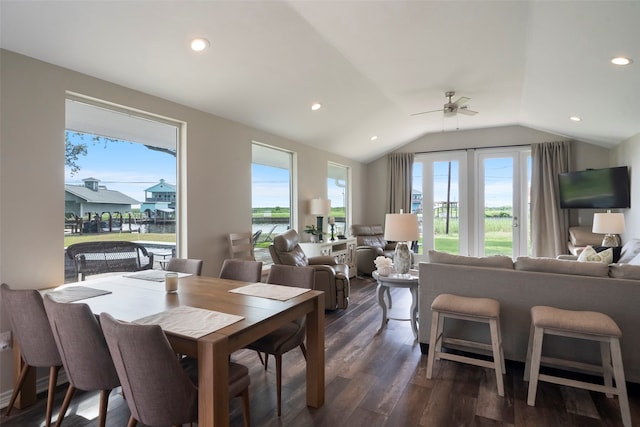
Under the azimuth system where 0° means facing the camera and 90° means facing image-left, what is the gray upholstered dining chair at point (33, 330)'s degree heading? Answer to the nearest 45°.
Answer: approximately 225°

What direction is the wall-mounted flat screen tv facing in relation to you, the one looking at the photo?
facing the viewer and to the left of the viewer

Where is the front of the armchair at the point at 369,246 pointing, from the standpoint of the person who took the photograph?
facing the viewer and to the right of the viewer

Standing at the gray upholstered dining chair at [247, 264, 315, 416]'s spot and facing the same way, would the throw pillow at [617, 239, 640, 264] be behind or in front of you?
behind

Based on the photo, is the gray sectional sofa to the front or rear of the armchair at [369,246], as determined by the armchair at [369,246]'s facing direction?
to the front

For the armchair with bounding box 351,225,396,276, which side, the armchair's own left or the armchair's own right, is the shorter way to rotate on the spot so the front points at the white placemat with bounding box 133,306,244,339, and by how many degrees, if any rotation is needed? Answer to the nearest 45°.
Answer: approximately 45° to the armchair's own right

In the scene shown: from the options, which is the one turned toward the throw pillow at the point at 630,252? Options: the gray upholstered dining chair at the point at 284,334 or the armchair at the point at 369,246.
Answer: the armchair

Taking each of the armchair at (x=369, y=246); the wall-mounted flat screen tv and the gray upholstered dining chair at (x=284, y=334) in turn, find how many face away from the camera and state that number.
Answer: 0

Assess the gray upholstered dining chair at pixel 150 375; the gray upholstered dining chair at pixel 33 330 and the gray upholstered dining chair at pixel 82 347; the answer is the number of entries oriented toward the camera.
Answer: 0

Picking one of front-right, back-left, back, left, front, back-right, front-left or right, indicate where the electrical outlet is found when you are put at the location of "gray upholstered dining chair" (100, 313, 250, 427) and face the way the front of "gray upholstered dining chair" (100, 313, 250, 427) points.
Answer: left

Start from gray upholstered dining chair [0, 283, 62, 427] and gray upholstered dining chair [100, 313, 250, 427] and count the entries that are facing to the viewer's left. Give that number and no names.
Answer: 0

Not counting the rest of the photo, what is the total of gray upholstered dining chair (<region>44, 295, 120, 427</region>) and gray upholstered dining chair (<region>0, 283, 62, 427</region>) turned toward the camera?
0

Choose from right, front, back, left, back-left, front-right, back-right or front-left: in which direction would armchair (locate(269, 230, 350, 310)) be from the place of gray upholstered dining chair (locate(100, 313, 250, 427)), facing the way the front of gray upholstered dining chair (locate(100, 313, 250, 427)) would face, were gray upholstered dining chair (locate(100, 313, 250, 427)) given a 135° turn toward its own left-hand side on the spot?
back-right

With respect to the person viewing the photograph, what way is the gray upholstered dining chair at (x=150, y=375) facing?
facing away from the viewer and to the right of the viewer

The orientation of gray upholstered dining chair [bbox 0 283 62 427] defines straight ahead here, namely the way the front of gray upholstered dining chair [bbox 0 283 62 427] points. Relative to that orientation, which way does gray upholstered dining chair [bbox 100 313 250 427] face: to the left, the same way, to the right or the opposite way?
the same way

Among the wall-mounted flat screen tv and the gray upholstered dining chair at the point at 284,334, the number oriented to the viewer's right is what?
0

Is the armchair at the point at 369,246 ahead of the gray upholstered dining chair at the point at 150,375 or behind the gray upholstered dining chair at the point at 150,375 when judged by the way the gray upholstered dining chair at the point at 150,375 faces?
ahead

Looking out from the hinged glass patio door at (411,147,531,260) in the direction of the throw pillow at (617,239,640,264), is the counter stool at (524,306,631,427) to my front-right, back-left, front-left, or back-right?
front-right

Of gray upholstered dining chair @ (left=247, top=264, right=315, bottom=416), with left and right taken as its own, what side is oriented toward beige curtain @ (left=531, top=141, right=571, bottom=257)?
back
